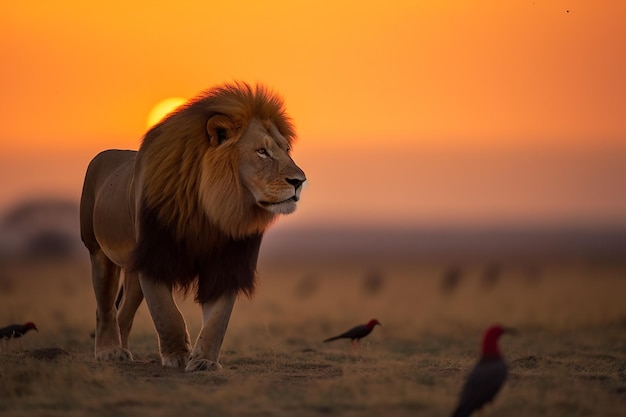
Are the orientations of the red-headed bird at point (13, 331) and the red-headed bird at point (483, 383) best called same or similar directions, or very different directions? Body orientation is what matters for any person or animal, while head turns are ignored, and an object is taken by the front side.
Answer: same or similar directions

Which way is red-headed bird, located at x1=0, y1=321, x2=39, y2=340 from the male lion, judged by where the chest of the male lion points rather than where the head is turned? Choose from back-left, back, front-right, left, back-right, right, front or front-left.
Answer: back

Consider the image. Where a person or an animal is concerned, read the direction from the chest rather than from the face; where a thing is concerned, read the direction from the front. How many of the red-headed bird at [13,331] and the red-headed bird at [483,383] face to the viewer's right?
2

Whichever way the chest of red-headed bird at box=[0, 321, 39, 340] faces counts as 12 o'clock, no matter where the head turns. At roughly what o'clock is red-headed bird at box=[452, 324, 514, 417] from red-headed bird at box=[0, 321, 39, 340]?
red-headed bird at box=[452, 324, 514, 417] is roughly at 2 o'clock from red-headed bird at box=[0, 321, 39, 340].

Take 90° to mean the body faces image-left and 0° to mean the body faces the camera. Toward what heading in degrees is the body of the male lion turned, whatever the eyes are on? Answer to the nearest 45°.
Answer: approximately 315°

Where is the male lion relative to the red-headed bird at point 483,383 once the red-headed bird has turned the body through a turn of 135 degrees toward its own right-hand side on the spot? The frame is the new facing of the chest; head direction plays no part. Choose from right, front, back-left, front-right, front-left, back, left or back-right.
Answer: right

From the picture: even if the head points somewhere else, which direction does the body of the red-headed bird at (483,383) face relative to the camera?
to the viewer's right

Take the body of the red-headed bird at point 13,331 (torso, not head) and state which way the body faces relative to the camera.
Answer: to the viewer's right

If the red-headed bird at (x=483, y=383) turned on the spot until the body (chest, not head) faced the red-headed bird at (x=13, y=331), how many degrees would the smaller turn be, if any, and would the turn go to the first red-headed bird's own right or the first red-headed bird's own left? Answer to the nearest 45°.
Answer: approximately 135° to the first red-headed bird's own left
